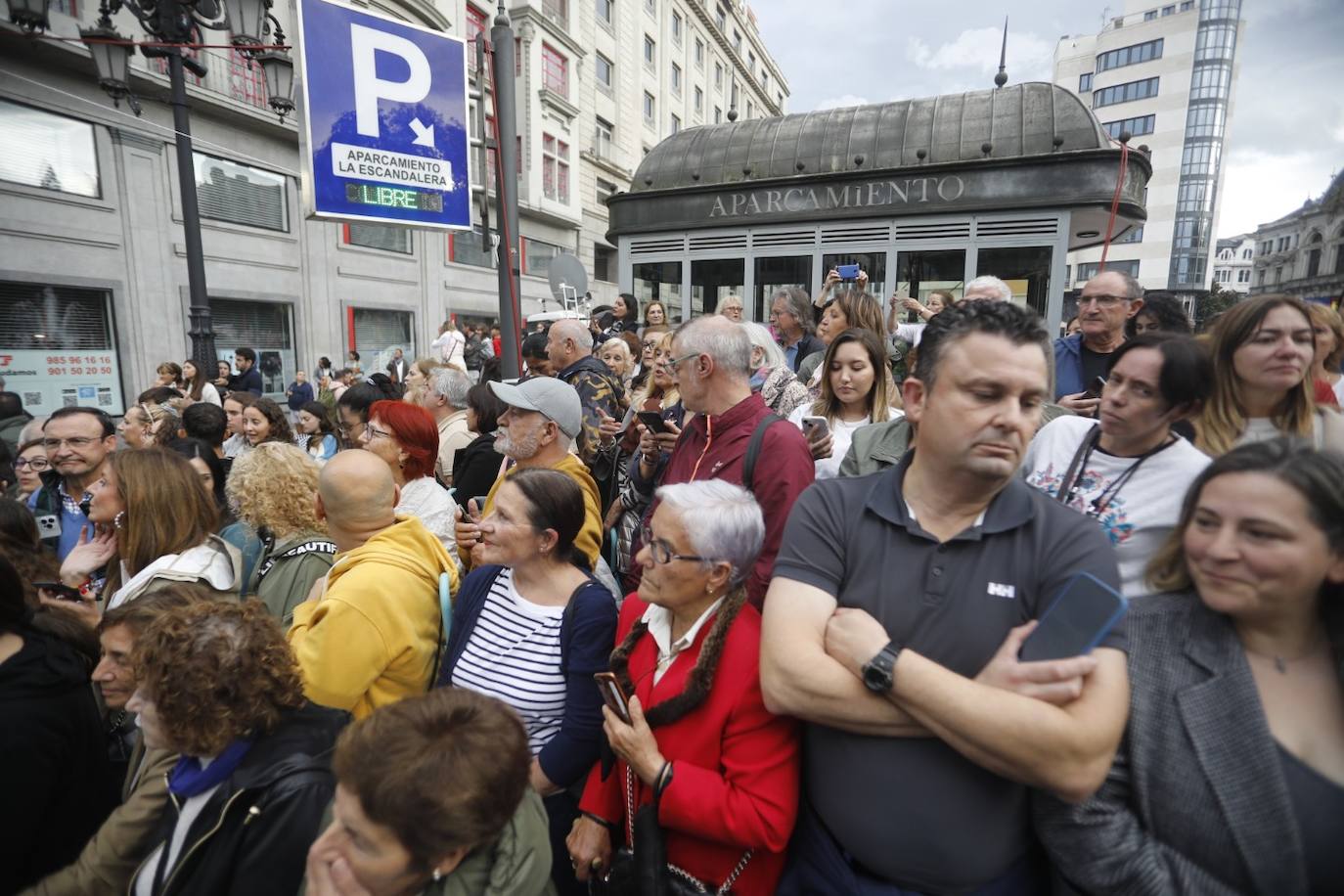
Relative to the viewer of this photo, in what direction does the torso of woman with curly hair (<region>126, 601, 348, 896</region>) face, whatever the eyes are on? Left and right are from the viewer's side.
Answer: facing to the left of the viewer

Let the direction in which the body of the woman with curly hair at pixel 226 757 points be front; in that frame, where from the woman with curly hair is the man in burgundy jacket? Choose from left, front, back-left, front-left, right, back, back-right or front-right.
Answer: back

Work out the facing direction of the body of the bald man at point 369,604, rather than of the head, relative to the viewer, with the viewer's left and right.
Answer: facing away from the viewer and to the left of the viewer

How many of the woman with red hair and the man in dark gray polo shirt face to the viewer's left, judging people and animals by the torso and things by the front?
1

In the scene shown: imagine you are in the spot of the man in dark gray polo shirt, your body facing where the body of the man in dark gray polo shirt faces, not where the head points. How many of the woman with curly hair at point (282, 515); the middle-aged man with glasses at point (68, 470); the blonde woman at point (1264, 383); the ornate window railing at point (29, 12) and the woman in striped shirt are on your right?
4

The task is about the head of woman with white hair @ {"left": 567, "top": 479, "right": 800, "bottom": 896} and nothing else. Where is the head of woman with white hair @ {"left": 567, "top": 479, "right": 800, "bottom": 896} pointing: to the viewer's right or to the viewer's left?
to the viewer's left

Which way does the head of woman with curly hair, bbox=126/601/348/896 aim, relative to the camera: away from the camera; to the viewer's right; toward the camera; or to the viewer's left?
to the viewer's left
